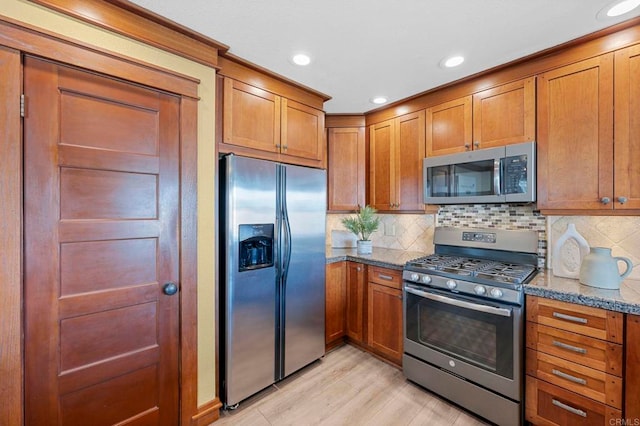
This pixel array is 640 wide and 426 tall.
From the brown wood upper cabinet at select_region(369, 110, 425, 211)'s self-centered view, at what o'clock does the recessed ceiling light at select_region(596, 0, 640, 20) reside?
The recessed ceiling light is roughly at 9 o'clock from the brown wood upper cabinet.

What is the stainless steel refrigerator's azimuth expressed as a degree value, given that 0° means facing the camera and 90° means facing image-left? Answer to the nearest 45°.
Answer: approximately 315°

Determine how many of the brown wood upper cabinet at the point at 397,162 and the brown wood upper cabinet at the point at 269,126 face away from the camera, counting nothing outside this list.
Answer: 0

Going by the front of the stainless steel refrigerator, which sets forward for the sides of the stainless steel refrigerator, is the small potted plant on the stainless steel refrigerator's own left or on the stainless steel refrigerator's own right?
on the stainless steel refrigerator's own left

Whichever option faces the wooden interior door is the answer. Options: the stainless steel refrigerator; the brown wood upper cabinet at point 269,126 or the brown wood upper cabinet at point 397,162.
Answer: the brown wood upper cabinet at point 397,162

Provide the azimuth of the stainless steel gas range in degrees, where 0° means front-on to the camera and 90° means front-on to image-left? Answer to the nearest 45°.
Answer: approximately 45°

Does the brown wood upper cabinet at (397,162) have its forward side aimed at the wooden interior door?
yes

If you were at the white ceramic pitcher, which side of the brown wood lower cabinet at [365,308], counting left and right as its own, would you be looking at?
left
